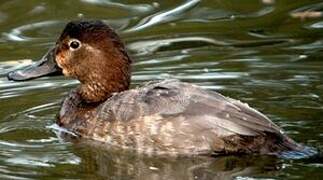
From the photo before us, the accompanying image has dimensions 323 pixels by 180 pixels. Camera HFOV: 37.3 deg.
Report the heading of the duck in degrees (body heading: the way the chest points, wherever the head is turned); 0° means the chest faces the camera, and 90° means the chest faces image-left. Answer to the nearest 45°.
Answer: approximately 90°
